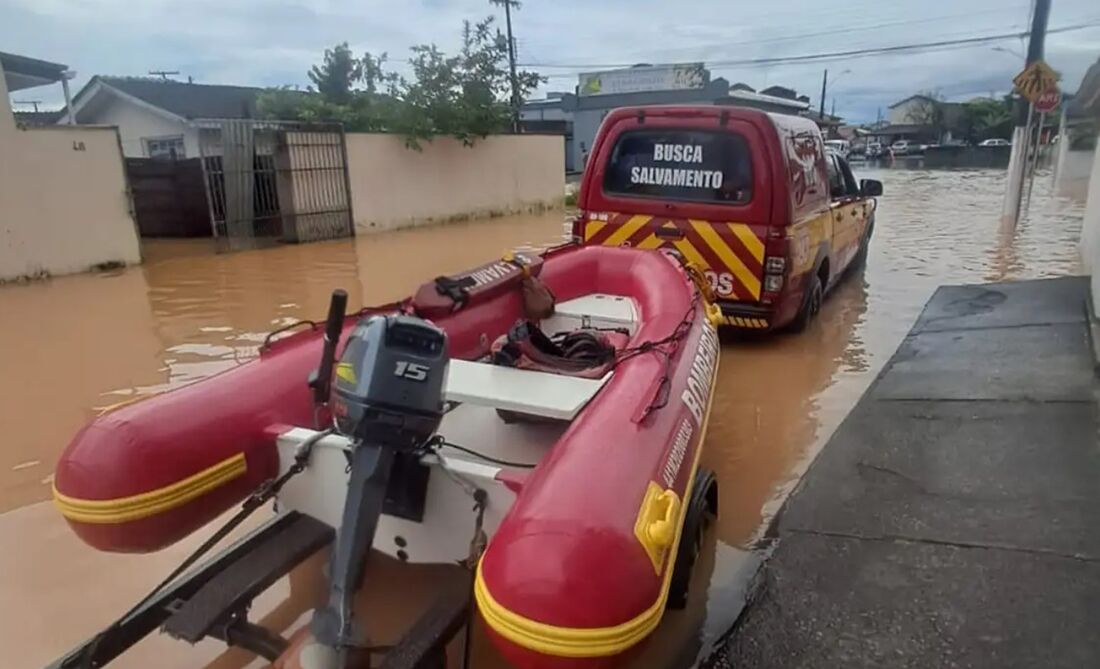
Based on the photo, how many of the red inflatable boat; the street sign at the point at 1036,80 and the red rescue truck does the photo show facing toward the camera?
1

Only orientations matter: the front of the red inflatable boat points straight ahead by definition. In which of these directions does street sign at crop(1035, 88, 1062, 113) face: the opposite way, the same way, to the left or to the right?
the opposite way

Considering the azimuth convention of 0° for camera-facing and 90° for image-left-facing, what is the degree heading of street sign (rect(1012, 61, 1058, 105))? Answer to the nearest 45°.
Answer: approximately 0°

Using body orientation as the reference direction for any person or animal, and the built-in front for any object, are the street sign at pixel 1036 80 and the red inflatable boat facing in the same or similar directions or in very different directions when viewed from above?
very different directions

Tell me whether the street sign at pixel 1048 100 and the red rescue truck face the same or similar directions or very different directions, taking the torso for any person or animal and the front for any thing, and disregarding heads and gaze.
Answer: very different directions

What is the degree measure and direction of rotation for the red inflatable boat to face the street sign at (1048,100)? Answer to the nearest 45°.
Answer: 0° — it already faces it

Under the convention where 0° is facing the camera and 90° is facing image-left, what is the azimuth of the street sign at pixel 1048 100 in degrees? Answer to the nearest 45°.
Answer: approximately 0°

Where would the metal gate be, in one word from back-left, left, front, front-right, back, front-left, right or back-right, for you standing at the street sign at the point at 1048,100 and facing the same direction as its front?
front-right

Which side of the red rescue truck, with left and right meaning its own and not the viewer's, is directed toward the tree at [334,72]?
left

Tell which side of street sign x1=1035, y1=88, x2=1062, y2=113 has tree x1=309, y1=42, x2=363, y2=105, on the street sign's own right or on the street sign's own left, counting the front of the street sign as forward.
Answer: on the street sign's own right

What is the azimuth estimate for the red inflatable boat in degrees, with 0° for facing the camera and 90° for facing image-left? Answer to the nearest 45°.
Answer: approximately 225°

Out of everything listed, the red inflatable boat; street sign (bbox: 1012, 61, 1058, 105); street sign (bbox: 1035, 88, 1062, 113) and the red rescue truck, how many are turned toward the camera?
2

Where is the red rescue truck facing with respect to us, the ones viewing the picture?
facing away from the viewer and to the right of the viewer
